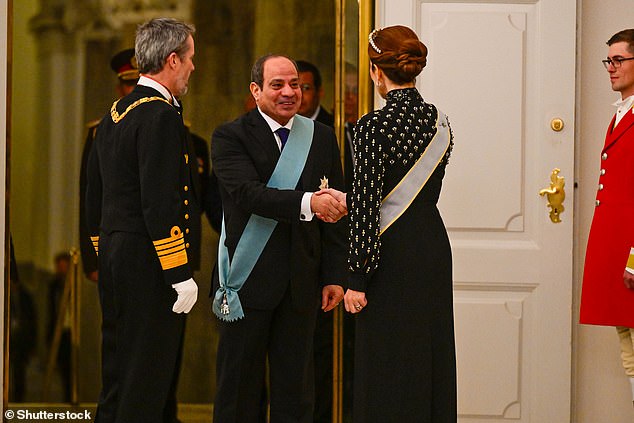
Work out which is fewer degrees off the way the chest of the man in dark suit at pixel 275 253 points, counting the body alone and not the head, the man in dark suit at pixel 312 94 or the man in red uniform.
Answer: the man in red uniform

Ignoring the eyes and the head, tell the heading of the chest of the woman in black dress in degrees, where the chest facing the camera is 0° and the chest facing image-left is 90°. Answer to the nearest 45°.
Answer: approximately 135°

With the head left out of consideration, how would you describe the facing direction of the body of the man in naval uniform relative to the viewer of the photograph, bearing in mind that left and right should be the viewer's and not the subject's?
facing away from the viewer and to the right of the viewer

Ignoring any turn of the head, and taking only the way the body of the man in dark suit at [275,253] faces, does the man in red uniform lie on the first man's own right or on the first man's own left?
on the first man's own left

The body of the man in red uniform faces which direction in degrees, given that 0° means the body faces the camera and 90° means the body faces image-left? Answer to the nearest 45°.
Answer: approximately 90°

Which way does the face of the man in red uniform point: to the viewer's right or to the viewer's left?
to the viewer's left

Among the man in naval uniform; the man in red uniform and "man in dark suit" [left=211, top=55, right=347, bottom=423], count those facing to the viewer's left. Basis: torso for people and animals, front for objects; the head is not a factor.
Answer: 1

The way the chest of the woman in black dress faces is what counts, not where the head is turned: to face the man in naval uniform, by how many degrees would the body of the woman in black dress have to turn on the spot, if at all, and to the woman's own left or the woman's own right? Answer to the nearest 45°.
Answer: approximately 45° to the woman's own left

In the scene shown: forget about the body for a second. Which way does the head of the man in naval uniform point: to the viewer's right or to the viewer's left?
to the viewer's right

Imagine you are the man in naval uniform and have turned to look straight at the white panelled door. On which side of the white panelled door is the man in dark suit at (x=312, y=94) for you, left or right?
left
